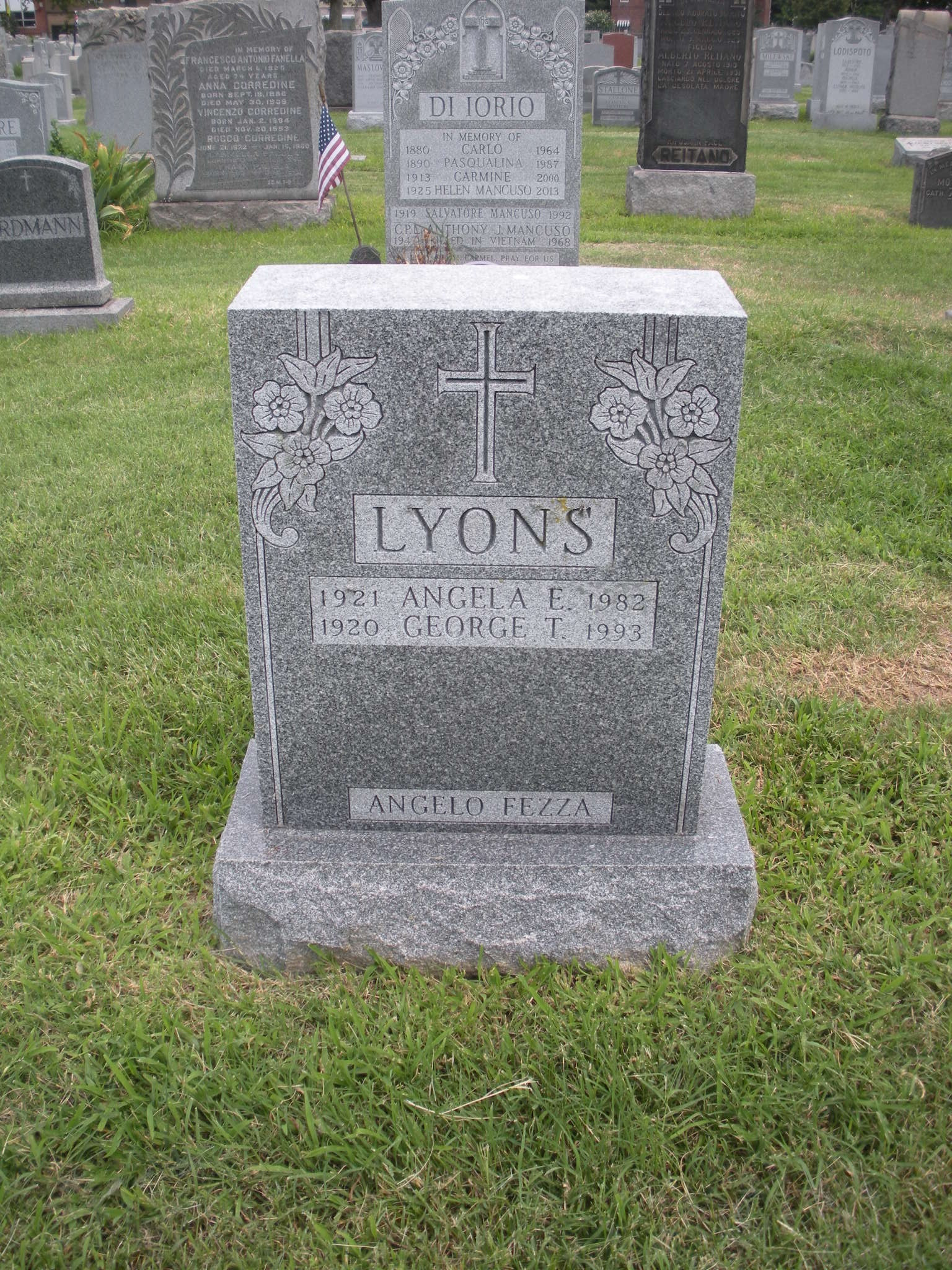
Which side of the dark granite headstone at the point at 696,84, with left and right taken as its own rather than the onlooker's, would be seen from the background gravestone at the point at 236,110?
right

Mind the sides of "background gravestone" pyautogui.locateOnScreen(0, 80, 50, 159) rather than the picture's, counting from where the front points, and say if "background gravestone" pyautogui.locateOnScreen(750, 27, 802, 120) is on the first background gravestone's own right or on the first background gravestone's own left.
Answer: on the first background gravestone's own left

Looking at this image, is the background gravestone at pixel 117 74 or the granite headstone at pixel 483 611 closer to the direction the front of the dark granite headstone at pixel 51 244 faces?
the granite headstone

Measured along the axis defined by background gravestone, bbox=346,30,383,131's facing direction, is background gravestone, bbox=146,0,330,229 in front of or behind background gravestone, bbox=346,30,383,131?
in front

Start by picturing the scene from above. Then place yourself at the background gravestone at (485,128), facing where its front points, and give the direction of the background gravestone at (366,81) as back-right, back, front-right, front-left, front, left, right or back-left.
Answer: back

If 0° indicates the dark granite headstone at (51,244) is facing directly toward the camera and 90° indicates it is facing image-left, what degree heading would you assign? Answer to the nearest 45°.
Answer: approximately 0°

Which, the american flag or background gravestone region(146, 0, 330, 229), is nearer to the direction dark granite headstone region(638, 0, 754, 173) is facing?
the american flag
